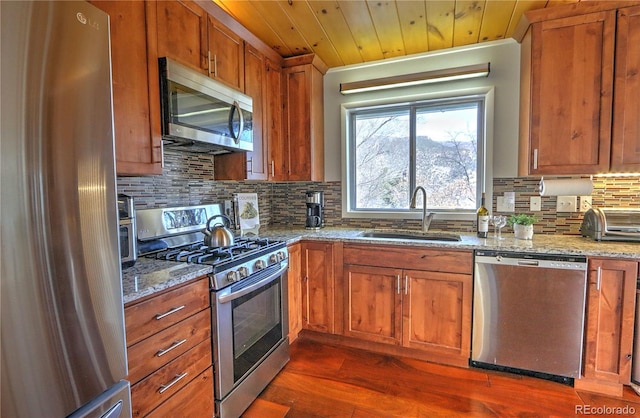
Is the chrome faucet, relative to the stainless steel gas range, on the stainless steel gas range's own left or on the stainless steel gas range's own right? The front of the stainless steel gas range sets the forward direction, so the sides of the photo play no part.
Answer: on the stainless steel gas range's own left

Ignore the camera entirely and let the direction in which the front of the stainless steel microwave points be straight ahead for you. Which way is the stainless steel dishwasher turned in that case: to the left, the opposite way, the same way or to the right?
to the right

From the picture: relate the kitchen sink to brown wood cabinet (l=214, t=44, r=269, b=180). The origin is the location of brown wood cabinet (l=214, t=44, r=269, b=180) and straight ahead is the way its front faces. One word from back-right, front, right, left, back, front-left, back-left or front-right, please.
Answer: front-left

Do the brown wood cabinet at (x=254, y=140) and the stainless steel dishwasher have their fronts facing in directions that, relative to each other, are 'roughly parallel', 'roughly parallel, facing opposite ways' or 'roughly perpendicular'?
roughly perpendicular

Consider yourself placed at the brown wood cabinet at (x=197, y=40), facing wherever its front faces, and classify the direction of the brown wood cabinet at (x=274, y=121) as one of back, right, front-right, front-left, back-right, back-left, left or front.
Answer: left

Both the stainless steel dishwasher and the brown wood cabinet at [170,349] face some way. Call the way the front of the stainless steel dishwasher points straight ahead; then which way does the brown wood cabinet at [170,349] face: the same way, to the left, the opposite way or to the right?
to the left

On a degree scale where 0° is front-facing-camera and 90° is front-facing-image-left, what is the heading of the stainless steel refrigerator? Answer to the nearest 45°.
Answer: approximately 315°

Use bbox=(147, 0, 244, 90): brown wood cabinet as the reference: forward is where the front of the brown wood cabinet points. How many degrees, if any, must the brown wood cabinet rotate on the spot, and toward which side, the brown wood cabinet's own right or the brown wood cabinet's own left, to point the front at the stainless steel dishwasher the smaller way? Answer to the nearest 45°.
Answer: approximately 45° to the brown wood cabinet's own left

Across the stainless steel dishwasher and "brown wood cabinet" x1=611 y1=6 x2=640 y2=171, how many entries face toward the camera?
2

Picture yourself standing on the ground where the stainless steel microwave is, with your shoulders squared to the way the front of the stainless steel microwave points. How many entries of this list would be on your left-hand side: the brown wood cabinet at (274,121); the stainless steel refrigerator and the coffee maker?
2

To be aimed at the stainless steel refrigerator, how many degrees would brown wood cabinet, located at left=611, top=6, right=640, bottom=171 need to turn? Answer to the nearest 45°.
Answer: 0° — it already faces it

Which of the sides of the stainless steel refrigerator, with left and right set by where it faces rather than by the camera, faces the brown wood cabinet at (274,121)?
left

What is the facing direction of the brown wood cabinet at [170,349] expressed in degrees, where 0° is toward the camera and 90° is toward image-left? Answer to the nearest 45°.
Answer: approximately 315°

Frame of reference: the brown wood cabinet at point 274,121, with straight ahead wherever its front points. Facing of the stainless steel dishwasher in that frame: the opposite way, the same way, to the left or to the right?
to the right

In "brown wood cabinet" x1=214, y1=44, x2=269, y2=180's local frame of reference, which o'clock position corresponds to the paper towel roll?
The paper towel roll is roughly at 11 o'clock from the brown wood cabinet.

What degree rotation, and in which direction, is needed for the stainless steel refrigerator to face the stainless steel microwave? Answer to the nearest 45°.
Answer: approximately 90° to its left
